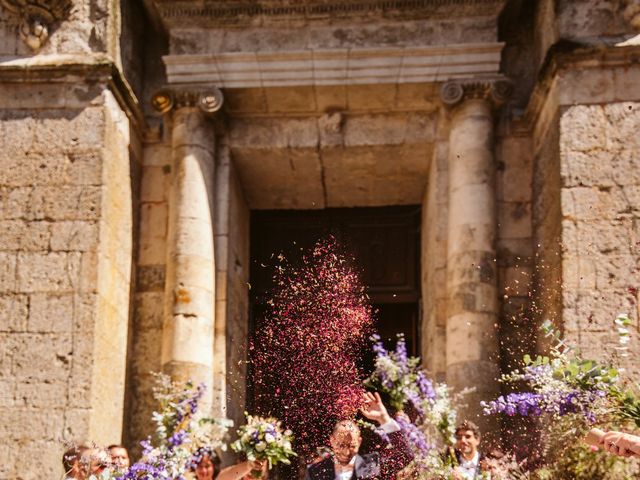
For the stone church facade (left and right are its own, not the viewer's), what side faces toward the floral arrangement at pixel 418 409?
front

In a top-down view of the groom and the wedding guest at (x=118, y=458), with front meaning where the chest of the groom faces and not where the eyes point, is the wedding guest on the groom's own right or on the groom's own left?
on the groom's own right

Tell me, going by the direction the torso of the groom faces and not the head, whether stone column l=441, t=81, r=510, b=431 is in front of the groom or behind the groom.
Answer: behind

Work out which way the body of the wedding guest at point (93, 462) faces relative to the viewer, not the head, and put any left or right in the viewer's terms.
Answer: facing to the right of the viewer

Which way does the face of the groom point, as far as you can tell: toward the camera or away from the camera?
toward the camera

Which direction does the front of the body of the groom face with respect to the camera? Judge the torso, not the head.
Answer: toward the camera

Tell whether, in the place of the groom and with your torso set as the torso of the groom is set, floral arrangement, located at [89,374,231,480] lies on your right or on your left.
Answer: on your right

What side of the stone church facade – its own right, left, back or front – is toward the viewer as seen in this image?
front

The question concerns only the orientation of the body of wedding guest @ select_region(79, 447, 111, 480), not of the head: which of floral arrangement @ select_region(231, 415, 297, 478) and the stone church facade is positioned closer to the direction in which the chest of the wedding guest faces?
the floral arrangement

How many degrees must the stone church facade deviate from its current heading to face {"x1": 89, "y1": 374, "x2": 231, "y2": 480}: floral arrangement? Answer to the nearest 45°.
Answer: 0° — it already faces it
